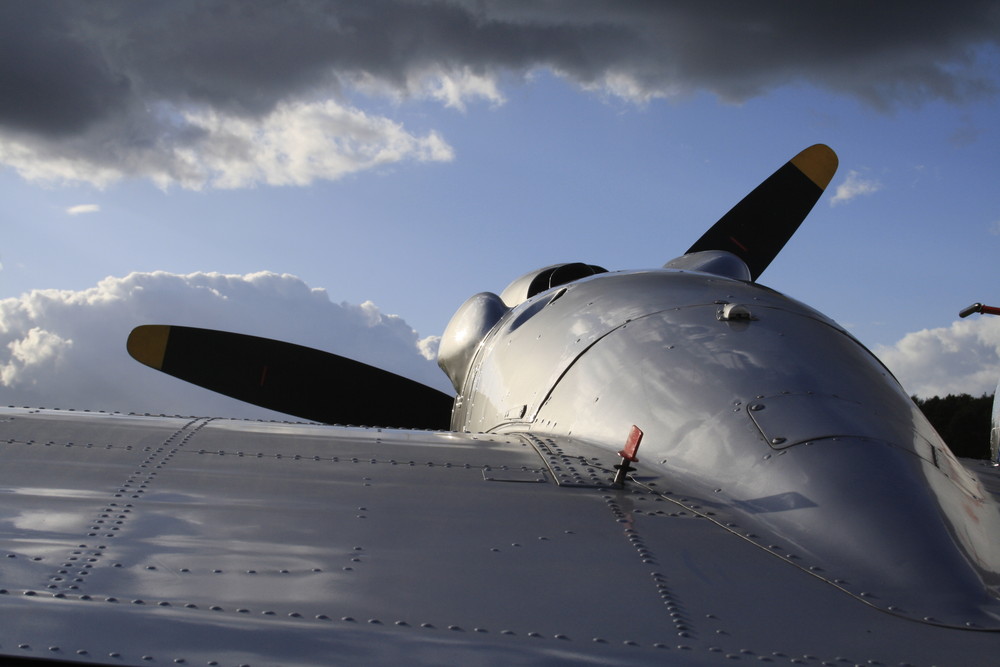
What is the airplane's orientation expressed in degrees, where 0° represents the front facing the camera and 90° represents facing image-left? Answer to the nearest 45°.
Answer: approximately 135°
